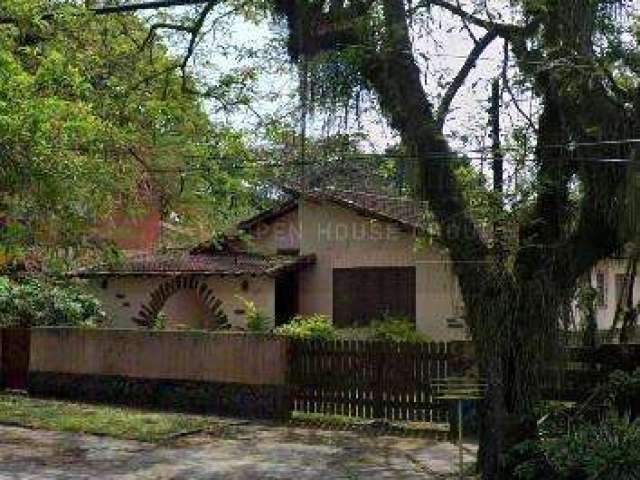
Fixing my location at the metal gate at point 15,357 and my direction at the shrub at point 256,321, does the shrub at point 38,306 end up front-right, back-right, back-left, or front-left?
front-left

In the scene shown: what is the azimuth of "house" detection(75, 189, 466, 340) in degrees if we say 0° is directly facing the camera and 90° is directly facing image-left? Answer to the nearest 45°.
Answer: approximately 0°

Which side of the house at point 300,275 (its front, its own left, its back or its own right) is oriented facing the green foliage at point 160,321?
right

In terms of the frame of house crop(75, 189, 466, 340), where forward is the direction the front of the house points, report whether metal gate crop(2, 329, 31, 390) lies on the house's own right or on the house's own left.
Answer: on the house's own right

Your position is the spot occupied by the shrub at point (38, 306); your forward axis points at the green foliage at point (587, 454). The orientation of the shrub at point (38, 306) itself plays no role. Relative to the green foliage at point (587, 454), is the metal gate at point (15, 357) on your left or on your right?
right

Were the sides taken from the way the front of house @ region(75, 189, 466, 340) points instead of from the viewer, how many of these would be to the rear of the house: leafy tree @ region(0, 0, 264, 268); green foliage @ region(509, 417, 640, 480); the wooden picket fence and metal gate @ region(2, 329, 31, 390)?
0

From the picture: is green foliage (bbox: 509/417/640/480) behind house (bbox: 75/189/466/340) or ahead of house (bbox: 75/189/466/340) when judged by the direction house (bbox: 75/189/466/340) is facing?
ahead

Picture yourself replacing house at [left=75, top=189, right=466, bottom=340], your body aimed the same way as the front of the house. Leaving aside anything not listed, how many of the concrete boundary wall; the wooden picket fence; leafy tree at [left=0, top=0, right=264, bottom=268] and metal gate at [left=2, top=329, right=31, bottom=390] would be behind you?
0

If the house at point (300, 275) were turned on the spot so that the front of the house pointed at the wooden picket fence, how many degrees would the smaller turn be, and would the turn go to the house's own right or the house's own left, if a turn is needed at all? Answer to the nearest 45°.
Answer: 0° — it already faces it

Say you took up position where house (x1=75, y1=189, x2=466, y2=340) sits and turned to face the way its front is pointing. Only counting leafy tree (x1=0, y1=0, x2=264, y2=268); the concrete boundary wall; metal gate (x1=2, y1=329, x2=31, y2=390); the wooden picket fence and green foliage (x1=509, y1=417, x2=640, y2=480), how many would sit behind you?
0

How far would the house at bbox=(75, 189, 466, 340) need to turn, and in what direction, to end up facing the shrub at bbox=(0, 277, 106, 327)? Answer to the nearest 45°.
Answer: approximately 45° to its right

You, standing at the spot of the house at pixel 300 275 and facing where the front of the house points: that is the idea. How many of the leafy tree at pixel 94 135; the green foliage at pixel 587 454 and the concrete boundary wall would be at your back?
0

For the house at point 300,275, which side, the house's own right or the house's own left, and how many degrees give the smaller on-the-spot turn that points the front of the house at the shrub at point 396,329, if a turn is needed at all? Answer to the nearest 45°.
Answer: approximately 45° to the house's own left

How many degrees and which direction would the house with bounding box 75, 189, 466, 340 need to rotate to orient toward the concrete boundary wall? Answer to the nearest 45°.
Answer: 0° — it already faces it

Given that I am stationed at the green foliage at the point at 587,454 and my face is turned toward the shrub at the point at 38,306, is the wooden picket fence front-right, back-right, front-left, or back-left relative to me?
front-right

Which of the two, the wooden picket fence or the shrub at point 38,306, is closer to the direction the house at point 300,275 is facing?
the wooden picket fence
